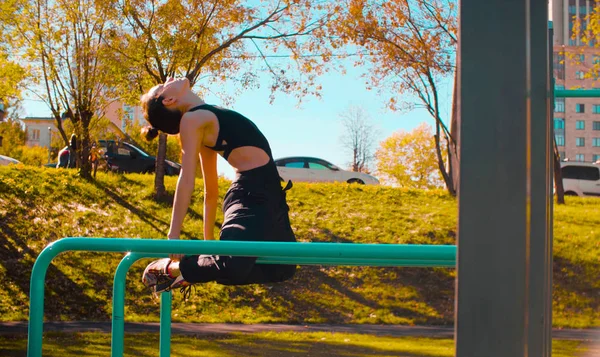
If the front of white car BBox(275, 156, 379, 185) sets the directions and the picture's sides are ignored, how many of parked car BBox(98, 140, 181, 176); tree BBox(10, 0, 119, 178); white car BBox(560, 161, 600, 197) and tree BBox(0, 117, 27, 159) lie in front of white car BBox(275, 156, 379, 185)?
1

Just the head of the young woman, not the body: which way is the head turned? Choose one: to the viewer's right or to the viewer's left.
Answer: to the viewer's left

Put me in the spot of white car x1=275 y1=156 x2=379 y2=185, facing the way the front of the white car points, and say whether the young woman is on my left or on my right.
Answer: on my right

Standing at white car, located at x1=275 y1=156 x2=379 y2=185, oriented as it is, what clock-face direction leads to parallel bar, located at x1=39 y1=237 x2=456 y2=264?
The parallel bar is roughly at 3 o'clock from the white car.

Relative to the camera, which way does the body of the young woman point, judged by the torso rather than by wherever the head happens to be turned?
to the viewer's right

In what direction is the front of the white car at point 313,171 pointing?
to the viewer's right

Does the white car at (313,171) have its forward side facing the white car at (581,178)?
yes

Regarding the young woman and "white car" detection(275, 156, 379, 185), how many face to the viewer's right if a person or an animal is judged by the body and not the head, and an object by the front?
2

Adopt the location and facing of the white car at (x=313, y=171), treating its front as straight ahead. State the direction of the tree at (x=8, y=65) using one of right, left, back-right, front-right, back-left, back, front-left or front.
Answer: back-right

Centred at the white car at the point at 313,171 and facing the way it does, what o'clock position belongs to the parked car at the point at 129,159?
The parked car is roughly at 6 o'clock from the white car.
